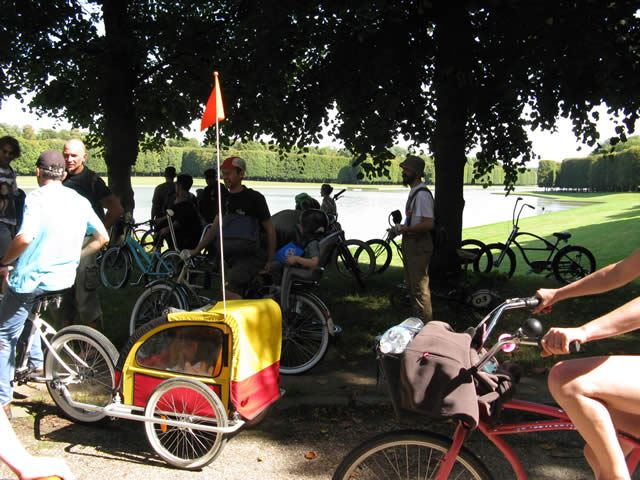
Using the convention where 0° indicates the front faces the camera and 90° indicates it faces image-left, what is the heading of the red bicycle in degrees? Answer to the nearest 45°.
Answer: approximately 90°

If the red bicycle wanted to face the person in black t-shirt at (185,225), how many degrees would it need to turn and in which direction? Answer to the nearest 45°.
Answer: approximately 45° to its right

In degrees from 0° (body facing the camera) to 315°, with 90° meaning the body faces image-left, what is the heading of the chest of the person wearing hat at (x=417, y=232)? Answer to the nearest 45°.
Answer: approximately 90°
